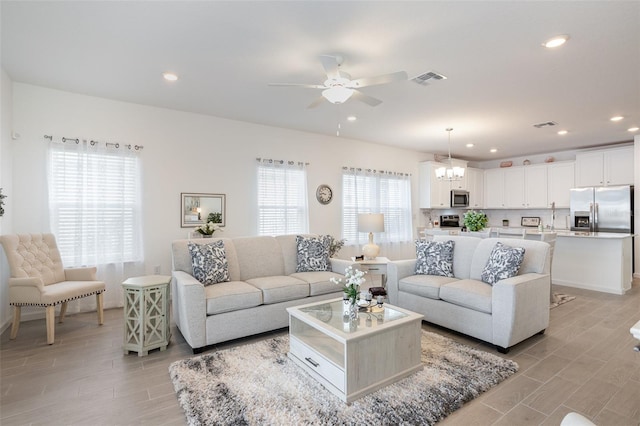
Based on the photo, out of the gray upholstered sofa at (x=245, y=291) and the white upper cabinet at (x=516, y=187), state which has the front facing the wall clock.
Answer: the white upper cabinet

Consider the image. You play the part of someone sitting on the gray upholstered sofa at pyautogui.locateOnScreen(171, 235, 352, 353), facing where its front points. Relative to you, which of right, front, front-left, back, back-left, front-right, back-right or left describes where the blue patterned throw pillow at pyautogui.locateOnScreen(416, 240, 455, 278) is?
front-left

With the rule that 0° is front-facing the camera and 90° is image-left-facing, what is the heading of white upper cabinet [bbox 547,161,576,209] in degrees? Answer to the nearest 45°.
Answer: approximately 45°

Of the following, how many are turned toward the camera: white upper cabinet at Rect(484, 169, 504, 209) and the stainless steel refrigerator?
2

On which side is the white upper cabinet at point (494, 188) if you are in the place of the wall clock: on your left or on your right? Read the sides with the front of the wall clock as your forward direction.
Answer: on your left

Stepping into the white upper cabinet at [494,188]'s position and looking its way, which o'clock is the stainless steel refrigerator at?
The stainless steel refrigerator is roughly at 10 o'clock from the white upper cabinet.

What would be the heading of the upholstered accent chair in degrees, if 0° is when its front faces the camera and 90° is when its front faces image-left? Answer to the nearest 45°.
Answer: approximately 315°

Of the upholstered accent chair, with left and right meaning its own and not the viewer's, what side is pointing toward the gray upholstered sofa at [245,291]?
front

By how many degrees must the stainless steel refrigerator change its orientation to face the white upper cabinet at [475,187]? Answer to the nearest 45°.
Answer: approximately 90° to its right

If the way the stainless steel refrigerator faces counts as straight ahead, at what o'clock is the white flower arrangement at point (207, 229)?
The white flower arrangement is roughly at 1 o'clock from the stainless steel refrigerator.

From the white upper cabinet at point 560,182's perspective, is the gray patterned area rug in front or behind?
in front
